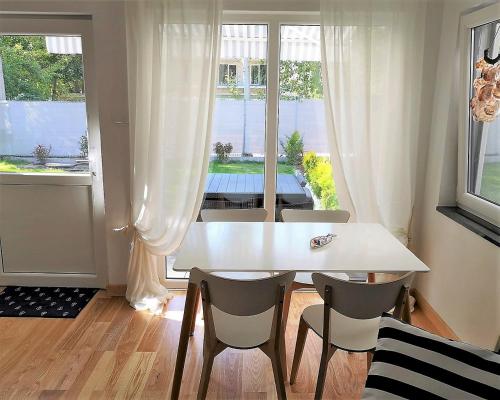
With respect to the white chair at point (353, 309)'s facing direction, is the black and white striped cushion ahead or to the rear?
to the rear

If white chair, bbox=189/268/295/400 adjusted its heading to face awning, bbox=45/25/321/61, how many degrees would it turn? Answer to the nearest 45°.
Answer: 0° — it already faces it

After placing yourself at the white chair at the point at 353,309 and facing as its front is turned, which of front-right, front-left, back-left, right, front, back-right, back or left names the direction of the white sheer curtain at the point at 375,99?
front-right

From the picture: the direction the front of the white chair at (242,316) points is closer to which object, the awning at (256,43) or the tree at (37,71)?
the awning

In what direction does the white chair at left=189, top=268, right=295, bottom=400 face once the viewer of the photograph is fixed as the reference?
facing away from the viewer

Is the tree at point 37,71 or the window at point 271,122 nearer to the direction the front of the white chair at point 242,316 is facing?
the window

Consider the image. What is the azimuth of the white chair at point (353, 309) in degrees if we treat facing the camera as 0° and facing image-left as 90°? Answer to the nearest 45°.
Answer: approximately 135°

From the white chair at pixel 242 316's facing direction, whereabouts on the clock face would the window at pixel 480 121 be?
The window is roughly at 2 o'clock from the white chair.

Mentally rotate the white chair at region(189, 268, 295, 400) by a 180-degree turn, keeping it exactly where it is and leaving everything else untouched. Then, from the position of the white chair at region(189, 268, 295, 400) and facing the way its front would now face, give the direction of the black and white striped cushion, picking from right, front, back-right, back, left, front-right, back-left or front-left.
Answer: front-left

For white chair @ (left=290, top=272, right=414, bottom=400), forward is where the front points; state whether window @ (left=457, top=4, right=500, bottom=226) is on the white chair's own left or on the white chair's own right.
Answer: on the white chair's own right
